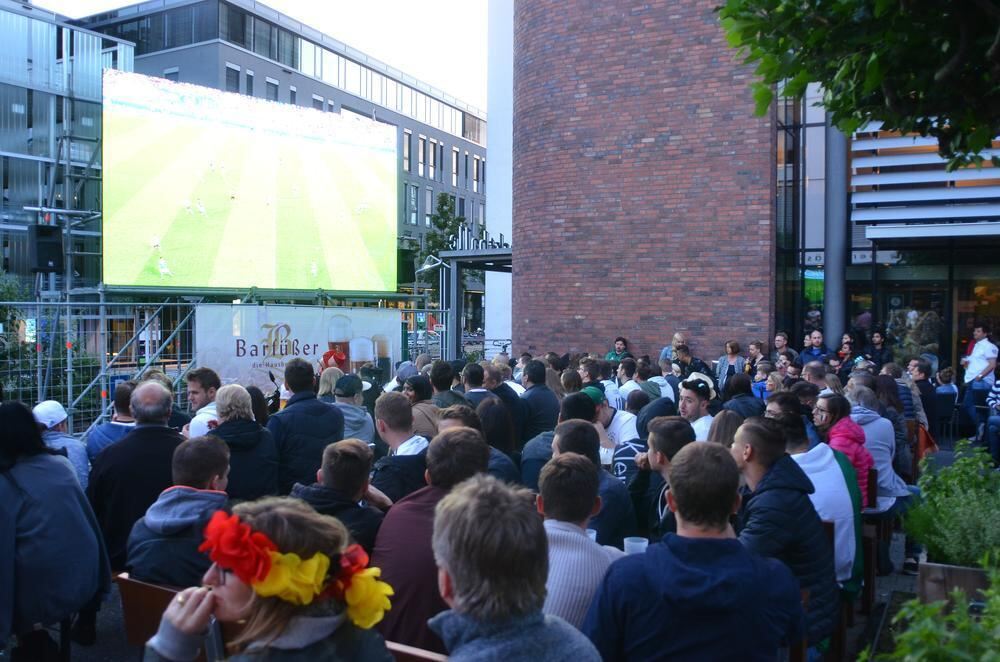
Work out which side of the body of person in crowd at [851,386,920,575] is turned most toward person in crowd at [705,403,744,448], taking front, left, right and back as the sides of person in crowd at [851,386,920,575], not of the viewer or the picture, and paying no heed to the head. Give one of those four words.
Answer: left

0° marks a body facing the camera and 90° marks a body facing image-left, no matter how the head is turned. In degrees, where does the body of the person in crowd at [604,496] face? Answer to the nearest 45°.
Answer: approximately 135°

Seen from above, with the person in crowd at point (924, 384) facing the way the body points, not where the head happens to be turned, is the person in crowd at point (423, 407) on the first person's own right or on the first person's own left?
on the first person's own left

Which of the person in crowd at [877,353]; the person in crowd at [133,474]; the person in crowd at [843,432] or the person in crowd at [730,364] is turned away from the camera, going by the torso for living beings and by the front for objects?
the person in crowd at [133,474]

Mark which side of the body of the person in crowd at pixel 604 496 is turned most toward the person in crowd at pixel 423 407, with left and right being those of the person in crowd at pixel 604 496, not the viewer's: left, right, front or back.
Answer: front

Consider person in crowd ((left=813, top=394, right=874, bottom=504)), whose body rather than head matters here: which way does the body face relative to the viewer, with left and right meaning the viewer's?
facing to the left of the viewer

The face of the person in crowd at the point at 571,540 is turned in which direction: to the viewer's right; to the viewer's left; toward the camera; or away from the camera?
away from the camera

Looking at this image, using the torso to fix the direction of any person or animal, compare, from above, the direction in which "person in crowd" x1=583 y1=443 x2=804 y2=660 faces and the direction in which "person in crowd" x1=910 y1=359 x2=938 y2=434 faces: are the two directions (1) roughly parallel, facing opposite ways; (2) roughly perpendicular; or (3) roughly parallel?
roughly perpendicular

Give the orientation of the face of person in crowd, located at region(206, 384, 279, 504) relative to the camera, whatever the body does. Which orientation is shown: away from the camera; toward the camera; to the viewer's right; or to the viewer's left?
away from the camera

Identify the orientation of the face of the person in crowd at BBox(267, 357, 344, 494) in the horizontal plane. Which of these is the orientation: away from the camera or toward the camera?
away from the camera

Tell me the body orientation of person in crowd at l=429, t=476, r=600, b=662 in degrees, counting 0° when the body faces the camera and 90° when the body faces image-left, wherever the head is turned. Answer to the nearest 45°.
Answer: approximately 135°

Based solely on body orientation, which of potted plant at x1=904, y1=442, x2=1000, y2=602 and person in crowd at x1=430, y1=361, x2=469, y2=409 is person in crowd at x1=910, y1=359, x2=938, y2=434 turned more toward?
the person in crowd
